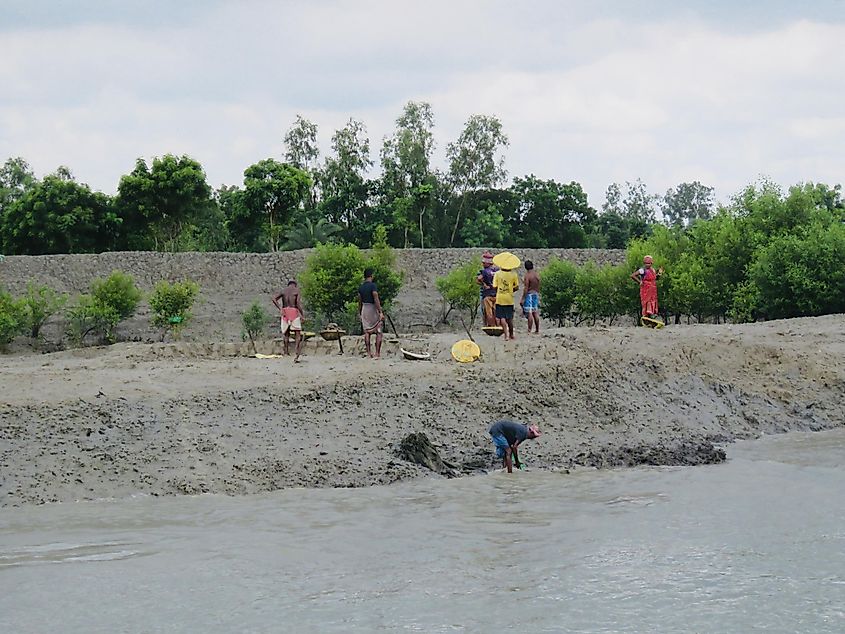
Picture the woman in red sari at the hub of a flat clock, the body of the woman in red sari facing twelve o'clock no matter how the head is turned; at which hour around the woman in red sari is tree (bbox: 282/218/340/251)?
The tree is roughly at 5 o'clock from the woman in red sari.

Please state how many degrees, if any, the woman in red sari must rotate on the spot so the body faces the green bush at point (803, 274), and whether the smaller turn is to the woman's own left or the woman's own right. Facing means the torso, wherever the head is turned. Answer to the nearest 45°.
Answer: approximately 135° to the woman's own left

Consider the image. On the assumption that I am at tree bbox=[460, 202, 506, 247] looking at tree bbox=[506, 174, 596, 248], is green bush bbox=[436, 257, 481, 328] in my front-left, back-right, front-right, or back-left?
back-right

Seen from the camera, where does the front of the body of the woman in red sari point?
toward the camera

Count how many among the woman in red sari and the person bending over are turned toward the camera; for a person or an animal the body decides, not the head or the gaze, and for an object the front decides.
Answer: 1

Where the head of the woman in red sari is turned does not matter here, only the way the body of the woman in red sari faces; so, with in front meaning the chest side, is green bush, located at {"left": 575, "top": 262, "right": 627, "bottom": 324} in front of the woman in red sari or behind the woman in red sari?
behind

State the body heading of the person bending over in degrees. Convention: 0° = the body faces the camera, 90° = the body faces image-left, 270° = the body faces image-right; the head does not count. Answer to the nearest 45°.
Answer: approximately 270°

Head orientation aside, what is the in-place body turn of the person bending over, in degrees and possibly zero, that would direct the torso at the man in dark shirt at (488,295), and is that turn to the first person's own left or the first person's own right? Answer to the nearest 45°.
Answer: approximately 90° to the first person's own left

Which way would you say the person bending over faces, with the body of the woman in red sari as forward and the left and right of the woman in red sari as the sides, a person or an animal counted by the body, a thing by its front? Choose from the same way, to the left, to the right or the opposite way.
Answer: to the left
